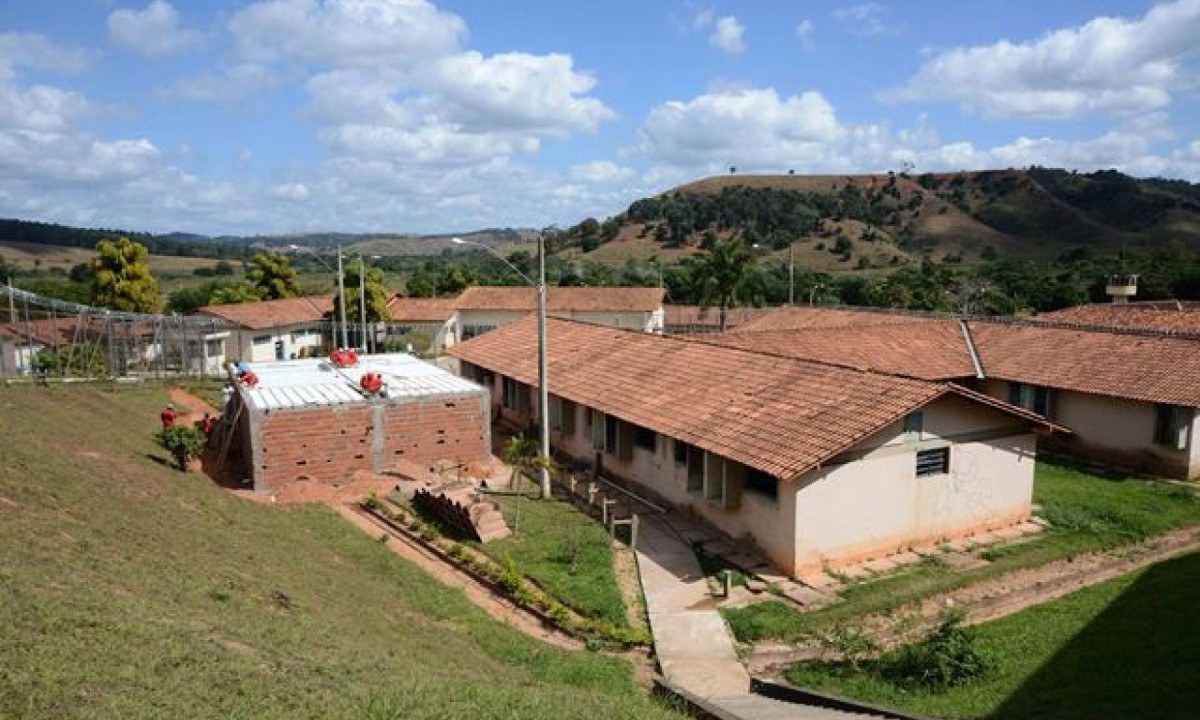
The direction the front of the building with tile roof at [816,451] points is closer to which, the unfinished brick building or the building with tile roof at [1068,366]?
the unfinished brick building

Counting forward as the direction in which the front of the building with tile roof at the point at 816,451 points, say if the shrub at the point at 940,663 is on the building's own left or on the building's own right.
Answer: on the building's own left

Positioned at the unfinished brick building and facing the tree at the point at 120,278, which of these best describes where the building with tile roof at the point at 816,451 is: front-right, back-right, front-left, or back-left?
back-right

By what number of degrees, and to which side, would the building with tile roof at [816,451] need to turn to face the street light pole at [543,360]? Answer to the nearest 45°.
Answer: approximately 45° to its right

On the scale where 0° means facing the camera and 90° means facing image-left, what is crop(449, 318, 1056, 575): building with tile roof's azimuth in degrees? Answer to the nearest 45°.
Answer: approximately 45°

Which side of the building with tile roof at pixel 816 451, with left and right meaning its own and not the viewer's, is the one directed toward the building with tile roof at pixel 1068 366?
back

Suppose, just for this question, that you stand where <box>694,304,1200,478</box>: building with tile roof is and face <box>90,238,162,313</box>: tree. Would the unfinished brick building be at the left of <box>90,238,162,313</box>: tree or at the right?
left

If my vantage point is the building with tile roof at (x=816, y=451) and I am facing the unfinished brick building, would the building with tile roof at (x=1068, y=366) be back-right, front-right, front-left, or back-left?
back-right

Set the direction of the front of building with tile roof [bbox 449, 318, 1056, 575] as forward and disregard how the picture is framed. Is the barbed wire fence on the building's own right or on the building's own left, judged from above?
on the building's own right
